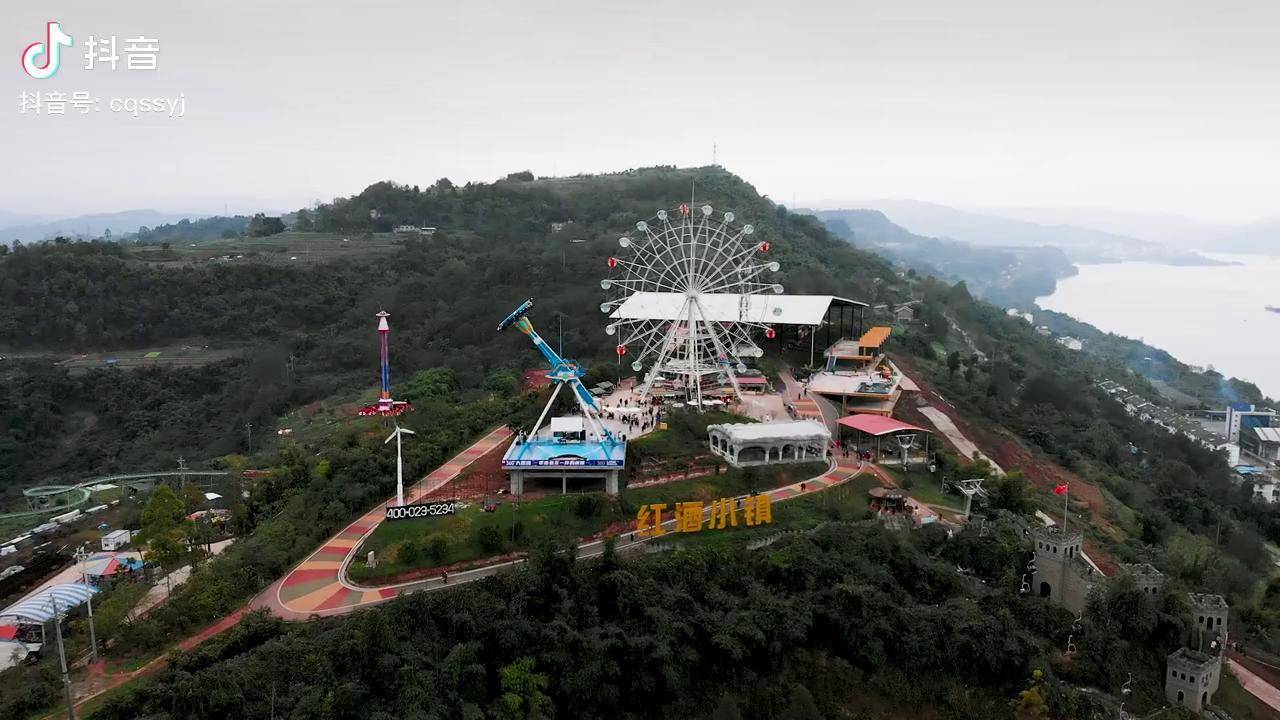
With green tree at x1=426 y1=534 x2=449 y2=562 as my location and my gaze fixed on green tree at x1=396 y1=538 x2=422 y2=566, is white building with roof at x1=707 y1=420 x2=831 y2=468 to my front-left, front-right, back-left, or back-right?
back-right

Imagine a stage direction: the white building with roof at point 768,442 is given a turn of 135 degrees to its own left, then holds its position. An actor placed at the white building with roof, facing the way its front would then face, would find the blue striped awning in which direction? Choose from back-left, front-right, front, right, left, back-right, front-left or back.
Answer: back

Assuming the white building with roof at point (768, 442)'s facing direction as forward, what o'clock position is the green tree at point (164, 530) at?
The green tree is roughly at 2 o'clock from the white building with roof.

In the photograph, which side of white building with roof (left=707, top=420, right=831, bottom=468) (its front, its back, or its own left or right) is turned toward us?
front

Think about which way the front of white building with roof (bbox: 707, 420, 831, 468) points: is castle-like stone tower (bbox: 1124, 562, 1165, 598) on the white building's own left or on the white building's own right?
on the white building's own left
